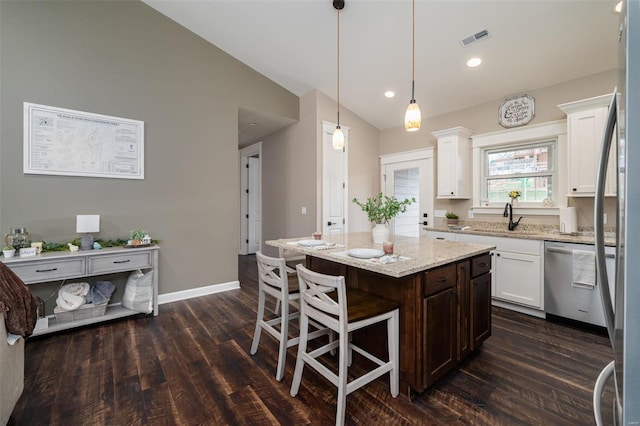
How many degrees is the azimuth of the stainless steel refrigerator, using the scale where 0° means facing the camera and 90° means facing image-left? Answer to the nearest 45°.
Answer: approximately 90°

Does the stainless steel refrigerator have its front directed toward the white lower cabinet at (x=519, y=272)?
no

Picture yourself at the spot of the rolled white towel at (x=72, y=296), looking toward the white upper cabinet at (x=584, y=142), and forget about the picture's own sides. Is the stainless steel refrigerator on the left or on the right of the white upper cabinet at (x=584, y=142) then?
right

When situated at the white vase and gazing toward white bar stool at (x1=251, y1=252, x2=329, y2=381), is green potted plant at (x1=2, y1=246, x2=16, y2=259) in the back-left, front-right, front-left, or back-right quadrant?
front-right

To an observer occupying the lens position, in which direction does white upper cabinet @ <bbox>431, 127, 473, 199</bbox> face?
facing the viewer and to the left of the viewer

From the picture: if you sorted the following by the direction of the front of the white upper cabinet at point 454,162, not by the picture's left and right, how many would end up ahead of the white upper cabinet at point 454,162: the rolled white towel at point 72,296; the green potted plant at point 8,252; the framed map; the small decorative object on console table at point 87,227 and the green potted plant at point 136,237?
5

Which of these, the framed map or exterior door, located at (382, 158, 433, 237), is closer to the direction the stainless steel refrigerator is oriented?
the framed map

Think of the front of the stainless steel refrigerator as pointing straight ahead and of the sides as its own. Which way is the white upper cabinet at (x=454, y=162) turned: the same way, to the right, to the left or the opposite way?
to the left

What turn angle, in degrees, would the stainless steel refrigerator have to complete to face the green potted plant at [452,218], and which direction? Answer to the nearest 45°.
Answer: approximately 45° to its right

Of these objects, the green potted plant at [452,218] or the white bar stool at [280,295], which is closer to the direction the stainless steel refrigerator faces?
the white bar stool

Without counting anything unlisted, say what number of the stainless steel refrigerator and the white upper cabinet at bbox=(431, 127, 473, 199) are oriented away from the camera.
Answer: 0

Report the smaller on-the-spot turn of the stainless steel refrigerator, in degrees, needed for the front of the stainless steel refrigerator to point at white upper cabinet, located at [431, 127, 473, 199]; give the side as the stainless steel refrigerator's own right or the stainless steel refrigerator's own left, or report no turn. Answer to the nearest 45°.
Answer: approximately 45° to the stainless steel refrigerator's own right

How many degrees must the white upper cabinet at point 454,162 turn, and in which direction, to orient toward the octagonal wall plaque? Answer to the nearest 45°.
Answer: approximately 135° to its left

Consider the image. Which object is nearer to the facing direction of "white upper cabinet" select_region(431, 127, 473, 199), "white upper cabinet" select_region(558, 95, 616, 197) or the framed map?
the framed map

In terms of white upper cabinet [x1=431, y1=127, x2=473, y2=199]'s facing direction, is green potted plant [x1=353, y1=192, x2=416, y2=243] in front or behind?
in front

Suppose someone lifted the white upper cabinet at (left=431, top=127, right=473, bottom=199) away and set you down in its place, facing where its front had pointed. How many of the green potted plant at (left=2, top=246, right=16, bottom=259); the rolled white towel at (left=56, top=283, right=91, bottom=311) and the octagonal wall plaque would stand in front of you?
2

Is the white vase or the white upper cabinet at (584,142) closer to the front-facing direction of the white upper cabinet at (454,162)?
the white vase
